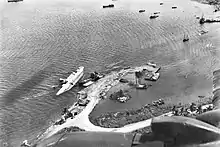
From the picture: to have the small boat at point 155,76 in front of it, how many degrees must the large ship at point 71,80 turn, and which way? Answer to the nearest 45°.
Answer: approximately 135° to its left

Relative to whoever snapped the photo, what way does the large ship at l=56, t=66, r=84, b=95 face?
facing the viewer and to the left of the viewer

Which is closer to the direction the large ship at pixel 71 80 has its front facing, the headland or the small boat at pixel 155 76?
the headland
